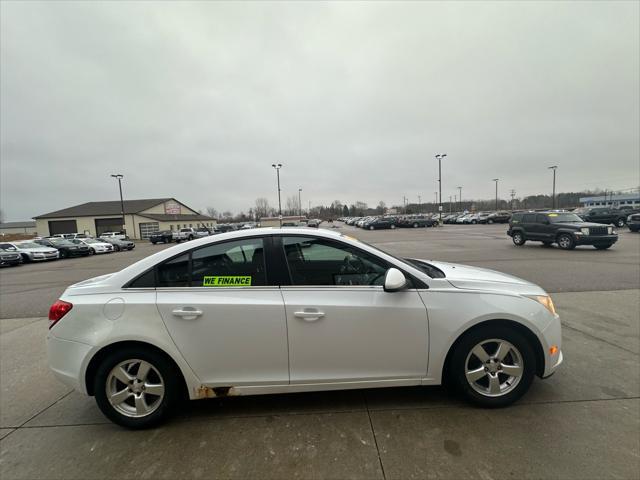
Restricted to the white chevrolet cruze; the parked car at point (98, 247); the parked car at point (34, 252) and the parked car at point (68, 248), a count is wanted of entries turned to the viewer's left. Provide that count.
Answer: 0

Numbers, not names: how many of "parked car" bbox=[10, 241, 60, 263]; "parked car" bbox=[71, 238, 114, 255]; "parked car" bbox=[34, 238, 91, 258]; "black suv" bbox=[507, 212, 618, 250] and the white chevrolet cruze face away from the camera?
0

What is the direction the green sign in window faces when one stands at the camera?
facing the viewer

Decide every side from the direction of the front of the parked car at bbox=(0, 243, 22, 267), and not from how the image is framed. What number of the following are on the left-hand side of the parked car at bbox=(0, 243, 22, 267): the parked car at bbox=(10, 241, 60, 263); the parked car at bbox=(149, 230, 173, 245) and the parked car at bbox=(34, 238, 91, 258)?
3

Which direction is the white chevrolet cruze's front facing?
to the viewer's right

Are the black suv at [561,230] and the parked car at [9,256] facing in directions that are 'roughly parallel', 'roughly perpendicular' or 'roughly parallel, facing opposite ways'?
roughly perpendicular

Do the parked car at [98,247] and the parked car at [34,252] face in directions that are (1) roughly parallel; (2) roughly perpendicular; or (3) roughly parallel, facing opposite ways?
roughly parallel

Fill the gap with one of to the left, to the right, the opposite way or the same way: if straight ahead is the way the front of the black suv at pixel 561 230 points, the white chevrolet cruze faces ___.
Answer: to the left
